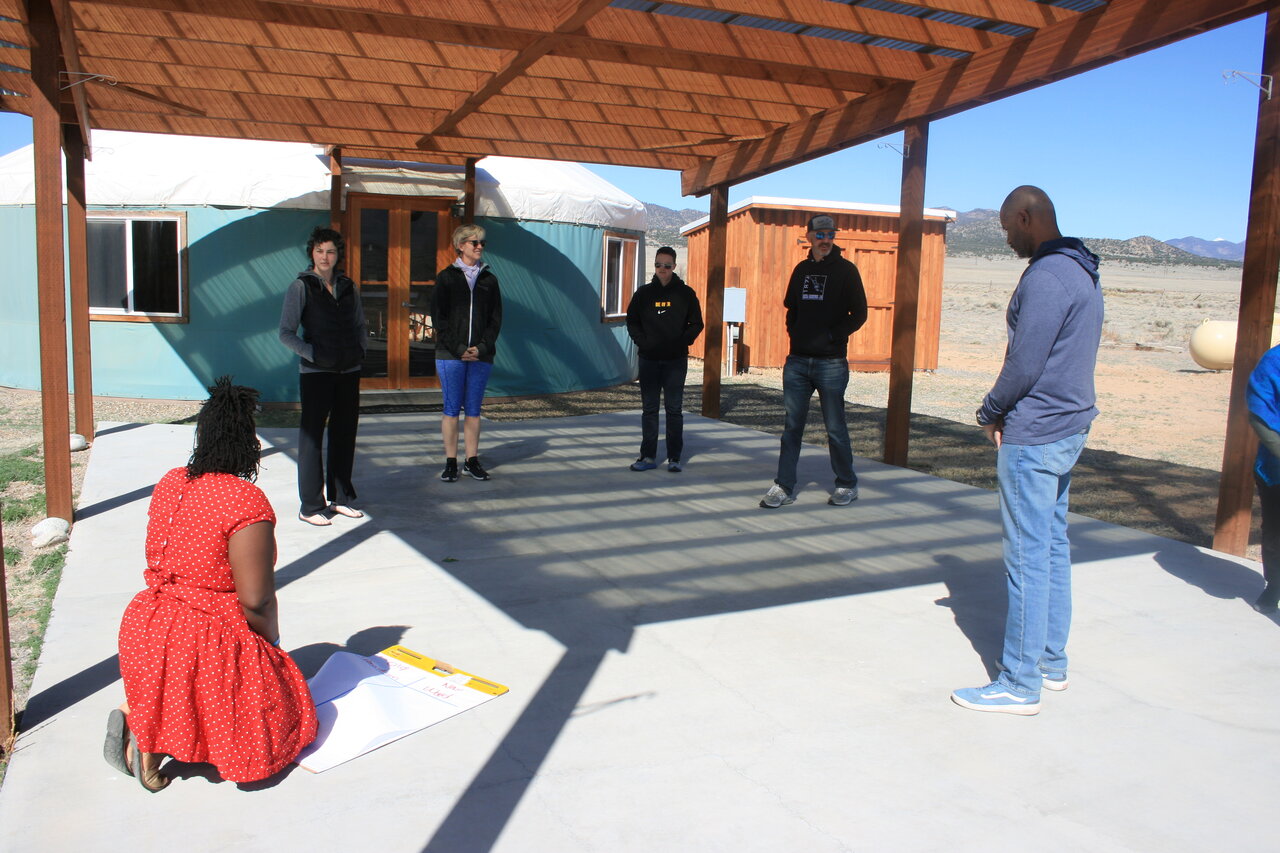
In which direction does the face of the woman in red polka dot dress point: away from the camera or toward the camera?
away from the camera

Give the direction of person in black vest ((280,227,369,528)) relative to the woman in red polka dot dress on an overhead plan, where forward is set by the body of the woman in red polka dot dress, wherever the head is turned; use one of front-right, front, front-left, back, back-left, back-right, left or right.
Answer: front-left

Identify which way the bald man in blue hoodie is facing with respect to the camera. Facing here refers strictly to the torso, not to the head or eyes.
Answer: to the viewer's left

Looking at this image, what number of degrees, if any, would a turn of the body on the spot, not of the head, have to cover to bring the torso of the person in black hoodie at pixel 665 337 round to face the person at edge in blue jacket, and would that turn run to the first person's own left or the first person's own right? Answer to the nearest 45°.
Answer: approximately 45° to the first person's own left

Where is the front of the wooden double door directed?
toward the camera

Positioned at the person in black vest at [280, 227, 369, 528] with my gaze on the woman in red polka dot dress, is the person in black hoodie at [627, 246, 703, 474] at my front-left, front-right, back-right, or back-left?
back-left

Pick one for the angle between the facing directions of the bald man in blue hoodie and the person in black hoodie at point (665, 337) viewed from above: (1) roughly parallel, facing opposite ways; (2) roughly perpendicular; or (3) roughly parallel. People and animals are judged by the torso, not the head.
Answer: roughly perpendicular

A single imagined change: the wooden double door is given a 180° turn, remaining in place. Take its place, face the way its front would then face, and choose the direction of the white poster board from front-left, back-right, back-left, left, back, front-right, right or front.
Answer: back

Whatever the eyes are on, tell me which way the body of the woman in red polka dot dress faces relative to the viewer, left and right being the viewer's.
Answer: facing away from the viewer and to the right of the viewer

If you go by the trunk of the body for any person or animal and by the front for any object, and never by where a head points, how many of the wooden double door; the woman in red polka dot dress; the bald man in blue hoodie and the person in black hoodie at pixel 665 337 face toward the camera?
2

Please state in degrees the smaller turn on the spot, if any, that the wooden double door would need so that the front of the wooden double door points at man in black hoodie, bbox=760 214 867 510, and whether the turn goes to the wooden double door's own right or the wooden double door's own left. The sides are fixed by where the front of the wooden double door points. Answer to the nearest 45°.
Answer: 0° — it already faces them

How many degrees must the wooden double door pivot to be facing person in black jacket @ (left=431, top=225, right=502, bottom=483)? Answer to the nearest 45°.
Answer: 0° — it already faces them

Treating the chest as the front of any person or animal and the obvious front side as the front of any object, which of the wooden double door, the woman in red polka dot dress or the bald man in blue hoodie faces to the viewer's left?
the bald man in blue hoodie
